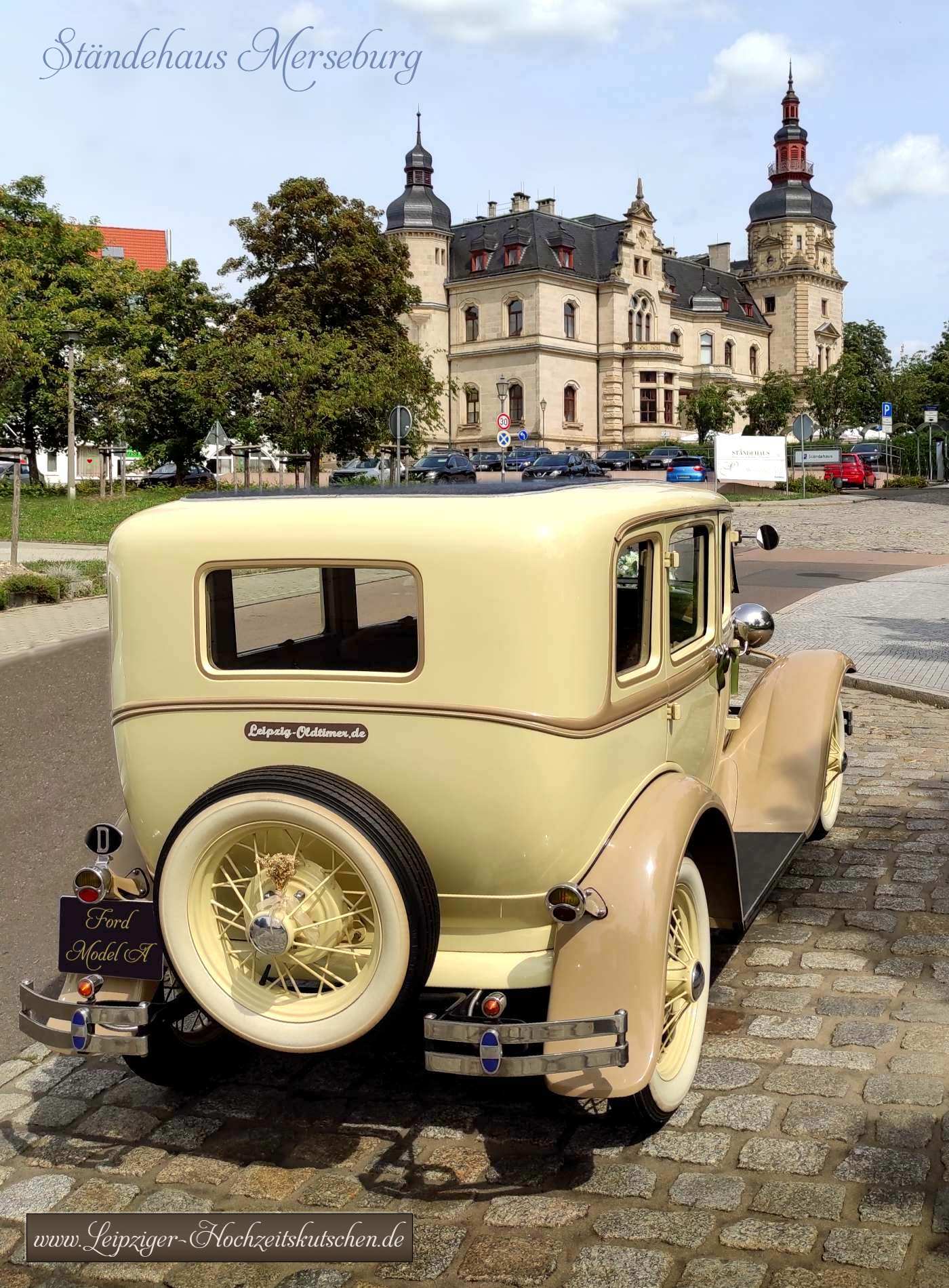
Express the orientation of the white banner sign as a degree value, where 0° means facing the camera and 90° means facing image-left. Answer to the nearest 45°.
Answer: approximately 0°

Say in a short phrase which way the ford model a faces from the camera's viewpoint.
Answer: facing away from the viewer and to the right of the viewer

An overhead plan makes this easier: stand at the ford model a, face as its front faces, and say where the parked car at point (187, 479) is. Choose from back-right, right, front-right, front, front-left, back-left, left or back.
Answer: front-left

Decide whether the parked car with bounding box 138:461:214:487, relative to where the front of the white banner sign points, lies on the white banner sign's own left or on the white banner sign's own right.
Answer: on the white banner sign's own right

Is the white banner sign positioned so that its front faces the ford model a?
yes

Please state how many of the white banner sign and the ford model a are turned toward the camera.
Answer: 1

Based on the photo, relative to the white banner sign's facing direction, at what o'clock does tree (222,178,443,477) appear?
The tree is roughly at 3 o'clock from the white banner sign.

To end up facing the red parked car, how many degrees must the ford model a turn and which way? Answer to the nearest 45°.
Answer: approximately 45° to its left
